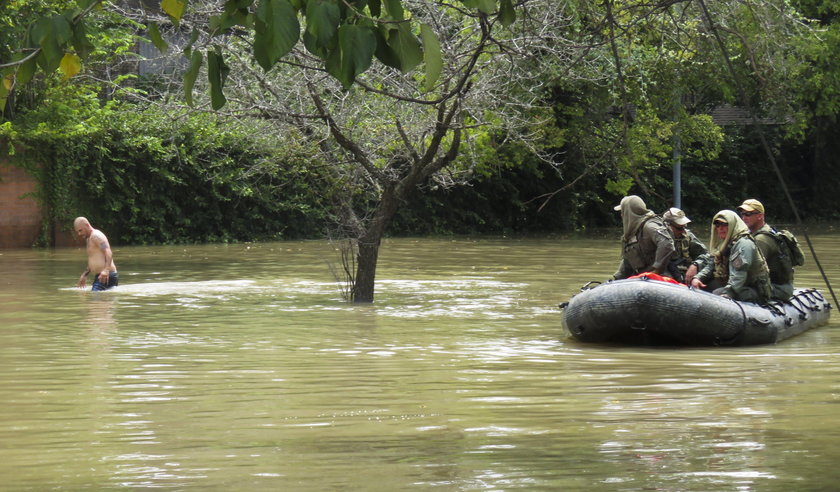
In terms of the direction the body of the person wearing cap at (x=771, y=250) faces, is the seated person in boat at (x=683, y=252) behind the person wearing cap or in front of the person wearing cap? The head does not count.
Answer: in front

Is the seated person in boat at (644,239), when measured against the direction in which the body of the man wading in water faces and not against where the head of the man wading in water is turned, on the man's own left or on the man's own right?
on the man's own left

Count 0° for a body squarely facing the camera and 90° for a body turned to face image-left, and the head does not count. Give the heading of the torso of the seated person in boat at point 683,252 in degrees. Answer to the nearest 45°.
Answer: approximately 45°

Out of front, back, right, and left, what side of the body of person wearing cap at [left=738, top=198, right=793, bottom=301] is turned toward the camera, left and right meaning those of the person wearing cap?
left
